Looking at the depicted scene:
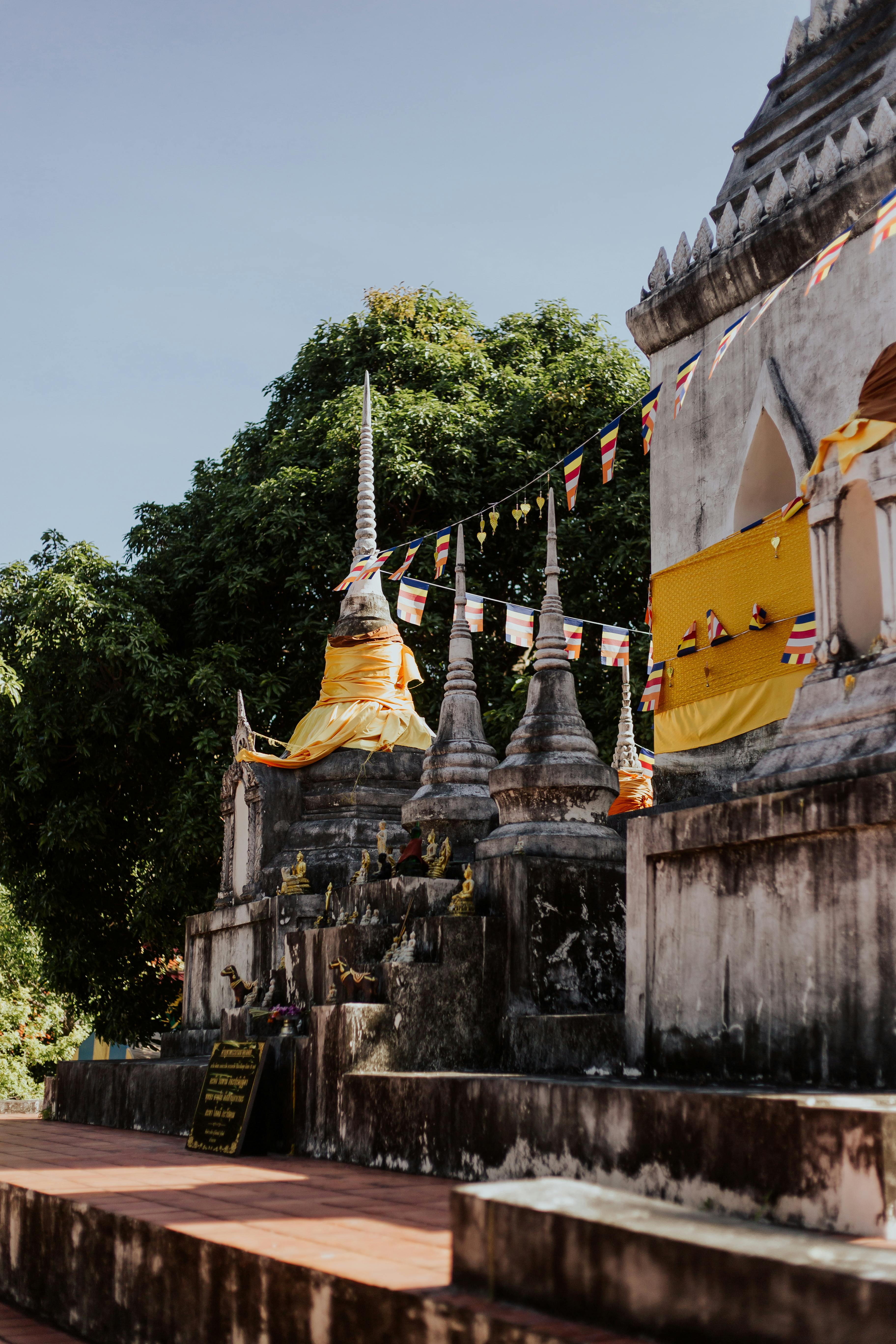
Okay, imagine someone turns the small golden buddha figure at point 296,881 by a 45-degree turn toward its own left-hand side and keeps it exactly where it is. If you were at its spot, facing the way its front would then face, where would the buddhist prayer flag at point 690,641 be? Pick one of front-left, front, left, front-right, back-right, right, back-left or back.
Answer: front-left

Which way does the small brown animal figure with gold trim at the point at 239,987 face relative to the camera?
to the viewer's left

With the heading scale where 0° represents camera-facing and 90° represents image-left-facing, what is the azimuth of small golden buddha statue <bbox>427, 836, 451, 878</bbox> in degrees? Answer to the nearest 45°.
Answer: approximately 45°

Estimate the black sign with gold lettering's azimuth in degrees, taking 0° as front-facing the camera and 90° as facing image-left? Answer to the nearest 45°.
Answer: approximately 45°

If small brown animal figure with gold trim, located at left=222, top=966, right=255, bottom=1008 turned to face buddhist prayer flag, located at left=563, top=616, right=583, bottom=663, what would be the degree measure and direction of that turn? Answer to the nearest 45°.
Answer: approximately 135° to its right

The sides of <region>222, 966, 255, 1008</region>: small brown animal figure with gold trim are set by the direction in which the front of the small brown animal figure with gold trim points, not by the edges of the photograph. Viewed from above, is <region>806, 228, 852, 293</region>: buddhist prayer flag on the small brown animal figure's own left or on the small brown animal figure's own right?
on the small brown animal figure's own left

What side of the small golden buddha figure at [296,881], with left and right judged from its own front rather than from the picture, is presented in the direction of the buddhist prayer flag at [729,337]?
left
